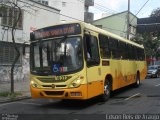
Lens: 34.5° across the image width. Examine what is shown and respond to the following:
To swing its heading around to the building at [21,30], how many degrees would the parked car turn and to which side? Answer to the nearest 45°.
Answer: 0° — it already faces it

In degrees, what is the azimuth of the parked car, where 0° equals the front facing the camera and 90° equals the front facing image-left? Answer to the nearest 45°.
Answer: approximately 45°

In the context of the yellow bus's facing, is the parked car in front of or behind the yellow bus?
behind

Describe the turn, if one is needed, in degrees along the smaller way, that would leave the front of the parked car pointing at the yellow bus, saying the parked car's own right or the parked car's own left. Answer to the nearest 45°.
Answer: approximately 45° to the parked car's own left

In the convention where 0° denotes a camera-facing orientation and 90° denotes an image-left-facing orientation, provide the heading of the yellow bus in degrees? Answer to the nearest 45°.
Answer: approximately 45°

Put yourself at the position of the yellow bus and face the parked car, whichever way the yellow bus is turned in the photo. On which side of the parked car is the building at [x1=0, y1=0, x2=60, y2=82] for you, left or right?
left
